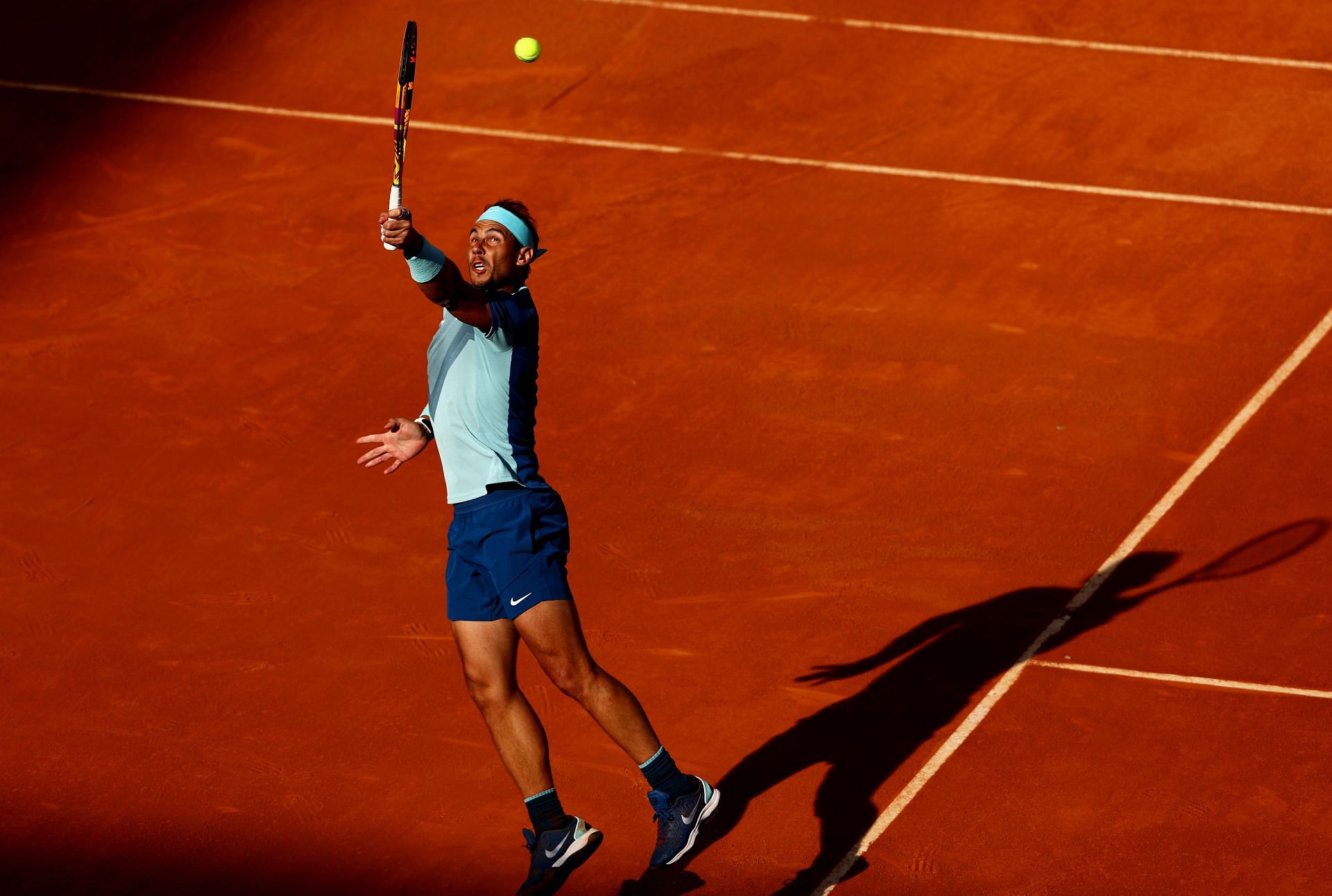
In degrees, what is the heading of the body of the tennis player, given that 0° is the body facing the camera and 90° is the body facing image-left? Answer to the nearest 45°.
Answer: approximately 45°
